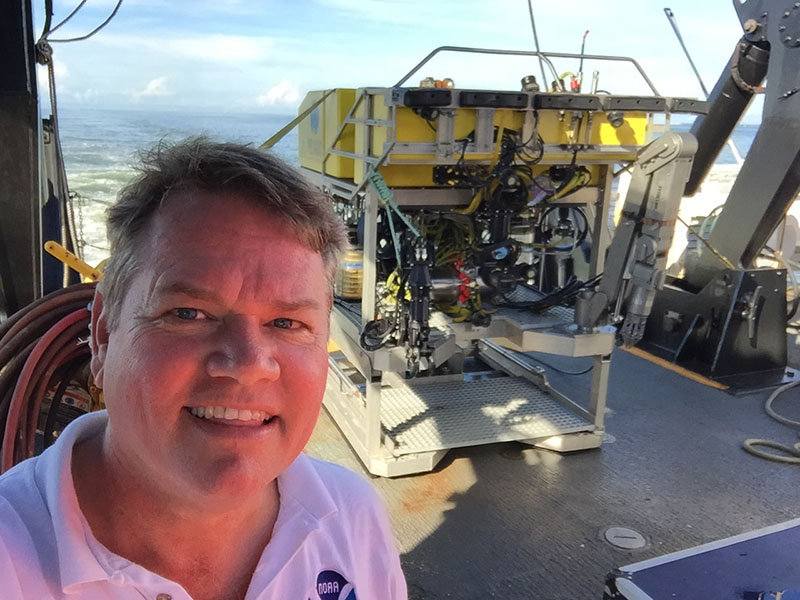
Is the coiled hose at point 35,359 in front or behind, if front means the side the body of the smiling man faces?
behind

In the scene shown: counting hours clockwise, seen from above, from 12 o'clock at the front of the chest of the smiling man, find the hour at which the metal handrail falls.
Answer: The metal handrail is roughly at 7 o'clock from the smiling man.

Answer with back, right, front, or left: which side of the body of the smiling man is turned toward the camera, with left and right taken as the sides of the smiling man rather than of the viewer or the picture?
front

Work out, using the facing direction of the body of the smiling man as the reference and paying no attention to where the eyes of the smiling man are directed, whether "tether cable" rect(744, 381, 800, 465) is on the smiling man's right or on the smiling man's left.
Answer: on the smiling man's left
